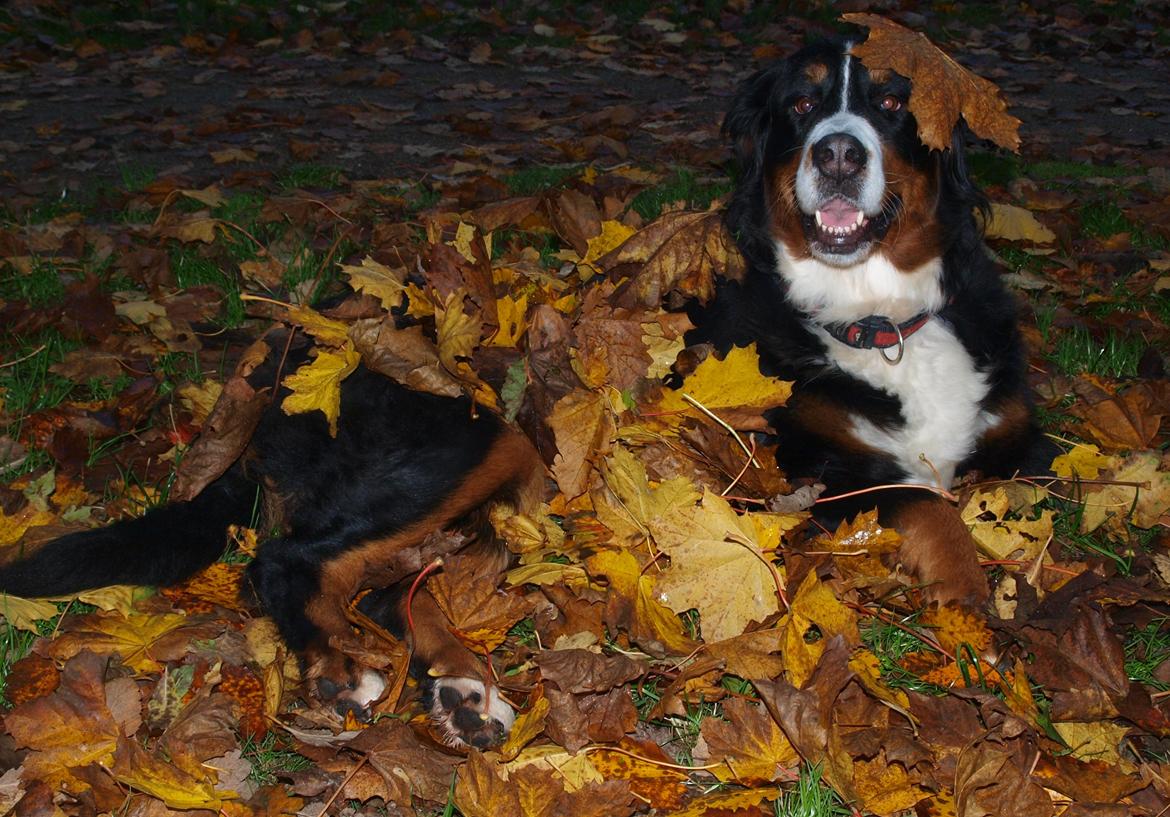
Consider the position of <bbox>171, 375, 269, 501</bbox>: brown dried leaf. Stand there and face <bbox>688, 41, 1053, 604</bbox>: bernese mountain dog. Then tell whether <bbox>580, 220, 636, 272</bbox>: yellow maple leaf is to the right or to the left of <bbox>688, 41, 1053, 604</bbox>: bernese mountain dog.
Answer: left

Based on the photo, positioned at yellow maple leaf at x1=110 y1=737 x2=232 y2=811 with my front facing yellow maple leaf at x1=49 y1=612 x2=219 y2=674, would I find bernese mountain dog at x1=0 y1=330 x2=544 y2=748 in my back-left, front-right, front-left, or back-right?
front-right

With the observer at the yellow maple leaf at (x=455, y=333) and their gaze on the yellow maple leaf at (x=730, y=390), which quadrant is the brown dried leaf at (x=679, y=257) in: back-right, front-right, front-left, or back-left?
front-left

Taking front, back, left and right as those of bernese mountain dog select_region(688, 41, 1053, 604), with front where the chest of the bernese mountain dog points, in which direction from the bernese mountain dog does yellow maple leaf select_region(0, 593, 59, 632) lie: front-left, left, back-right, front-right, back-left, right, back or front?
front-right

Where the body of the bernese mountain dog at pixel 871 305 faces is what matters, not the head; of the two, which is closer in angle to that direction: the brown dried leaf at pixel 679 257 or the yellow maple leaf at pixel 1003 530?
the yellow maple leaf

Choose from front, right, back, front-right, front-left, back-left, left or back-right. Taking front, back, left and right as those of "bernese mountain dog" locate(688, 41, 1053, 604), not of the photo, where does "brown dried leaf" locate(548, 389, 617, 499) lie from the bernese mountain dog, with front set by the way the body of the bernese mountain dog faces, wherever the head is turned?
front-right

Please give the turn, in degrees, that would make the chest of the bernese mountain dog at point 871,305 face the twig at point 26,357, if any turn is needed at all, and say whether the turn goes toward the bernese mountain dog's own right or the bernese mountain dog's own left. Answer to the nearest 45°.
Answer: approximately 90° to the bernese mountain dog's own right

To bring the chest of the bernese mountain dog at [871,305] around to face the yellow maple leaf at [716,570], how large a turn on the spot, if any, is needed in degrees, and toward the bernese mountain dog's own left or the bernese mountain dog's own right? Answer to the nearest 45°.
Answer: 0° — it already faces it

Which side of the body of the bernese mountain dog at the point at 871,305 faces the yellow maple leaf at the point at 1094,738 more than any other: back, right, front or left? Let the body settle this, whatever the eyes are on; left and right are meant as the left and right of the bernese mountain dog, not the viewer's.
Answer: front

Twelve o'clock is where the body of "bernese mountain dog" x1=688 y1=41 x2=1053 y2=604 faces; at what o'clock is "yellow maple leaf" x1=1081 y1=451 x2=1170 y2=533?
The yellow maple leaf is roughly at 10 o'clock from the bernese mountain dog.

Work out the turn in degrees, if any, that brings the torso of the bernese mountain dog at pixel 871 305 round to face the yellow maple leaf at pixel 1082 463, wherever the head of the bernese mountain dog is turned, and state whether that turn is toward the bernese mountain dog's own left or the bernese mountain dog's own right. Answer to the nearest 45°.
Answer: approximately 90° to the bernese mountain dog's own left

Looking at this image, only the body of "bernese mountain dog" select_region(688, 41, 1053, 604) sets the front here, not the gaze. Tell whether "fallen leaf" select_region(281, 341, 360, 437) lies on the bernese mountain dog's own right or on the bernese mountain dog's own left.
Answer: on the bernese mountain dog's own right

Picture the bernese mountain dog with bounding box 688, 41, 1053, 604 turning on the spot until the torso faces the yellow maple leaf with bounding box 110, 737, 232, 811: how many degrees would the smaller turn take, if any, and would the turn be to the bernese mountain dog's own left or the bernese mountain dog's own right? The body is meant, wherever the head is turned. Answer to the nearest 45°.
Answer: approximately 45° to the bernese mountain dog's own right

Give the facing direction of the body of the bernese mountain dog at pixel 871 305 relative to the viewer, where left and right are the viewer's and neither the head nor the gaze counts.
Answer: facing the viewer
